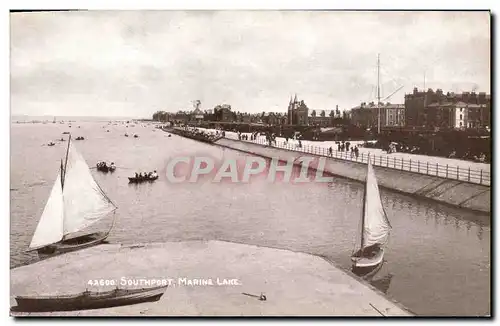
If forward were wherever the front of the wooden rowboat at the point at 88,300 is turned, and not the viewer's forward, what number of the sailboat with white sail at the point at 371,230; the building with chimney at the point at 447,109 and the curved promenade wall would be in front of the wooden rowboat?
3

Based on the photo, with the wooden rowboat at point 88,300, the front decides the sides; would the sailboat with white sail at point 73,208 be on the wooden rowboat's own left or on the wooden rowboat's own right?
on the wooden rowboat's own left

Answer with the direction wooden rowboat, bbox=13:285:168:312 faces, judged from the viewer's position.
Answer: facing to the right of the viewer
